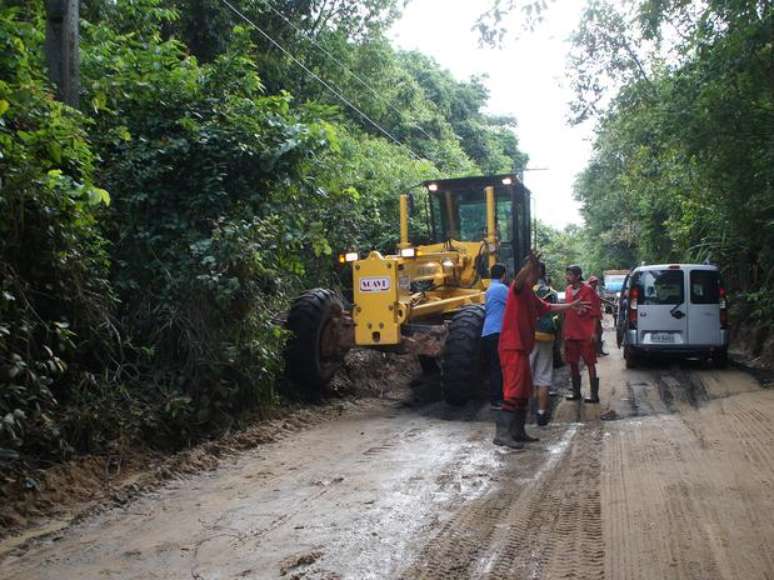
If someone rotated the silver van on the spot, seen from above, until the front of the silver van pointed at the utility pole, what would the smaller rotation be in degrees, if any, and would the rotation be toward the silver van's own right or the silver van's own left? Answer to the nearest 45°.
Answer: approximately 135° to the silver van's own left

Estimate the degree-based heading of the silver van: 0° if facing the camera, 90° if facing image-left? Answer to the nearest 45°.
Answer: approximately 180°

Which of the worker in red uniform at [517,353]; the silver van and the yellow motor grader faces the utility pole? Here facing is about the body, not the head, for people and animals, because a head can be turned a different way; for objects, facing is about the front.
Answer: the yellow motor grader

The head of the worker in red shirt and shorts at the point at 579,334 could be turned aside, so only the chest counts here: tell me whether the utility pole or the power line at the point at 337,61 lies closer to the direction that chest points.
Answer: the utility pole

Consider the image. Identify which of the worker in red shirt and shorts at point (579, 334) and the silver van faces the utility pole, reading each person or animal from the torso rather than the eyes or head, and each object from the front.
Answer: the worker in red shirt and shorts

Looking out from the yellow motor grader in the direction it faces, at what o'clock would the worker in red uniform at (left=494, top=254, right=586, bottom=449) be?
The worker in red uniform is roughly at 10 o'clock from the yellow motor grader.

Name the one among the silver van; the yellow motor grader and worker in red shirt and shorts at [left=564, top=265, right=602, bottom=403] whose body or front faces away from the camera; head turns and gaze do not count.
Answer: the silver van
